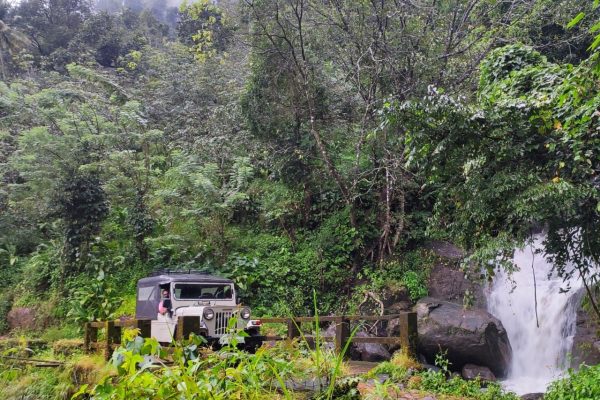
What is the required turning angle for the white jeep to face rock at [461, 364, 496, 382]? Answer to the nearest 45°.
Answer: approximately 45° to its left

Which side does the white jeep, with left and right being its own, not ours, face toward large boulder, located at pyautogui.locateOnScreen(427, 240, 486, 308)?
left

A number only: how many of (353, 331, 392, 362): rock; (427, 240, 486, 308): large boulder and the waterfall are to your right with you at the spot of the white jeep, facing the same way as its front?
0

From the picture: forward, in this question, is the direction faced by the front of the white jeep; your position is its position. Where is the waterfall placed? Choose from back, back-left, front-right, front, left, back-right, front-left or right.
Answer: front-left

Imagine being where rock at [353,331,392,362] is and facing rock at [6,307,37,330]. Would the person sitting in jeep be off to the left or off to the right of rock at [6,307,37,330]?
left

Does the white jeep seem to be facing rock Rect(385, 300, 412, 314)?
no

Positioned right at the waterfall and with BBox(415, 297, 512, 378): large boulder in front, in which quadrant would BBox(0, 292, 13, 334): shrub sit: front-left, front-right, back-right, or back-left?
front-right

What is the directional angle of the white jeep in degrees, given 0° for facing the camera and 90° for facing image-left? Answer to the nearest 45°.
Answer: approximately 315°

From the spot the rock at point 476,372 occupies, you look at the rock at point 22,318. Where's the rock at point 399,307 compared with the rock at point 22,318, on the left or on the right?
right

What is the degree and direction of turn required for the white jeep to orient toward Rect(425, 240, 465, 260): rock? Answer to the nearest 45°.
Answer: approximately 90° to its left

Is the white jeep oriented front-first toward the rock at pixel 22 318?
no

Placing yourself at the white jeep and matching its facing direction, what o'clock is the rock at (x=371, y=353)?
The rock is roughly at 10 o'clock from the white jeep.

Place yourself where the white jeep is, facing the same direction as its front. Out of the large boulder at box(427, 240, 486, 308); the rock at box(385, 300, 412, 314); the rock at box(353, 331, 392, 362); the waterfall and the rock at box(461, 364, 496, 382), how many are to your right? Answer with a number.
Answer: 0

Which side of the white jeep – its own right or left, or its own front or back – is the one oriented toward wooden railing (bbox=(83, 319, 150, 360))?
right

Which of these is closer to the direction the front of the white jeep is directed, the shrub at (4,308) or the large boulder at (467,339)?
the large boulder

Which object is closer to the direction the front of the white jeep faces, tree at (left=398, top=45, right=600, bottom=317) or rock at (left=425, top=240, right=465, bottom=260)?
the tree
